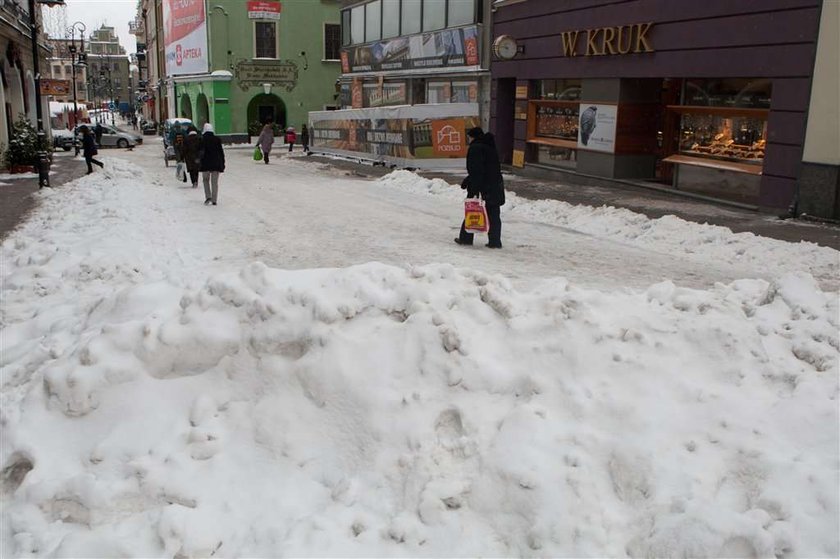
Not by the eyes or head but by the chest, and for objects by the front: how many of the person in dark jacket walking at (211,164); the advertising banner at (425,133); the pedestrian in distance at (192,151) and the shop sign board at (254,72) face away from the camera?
2

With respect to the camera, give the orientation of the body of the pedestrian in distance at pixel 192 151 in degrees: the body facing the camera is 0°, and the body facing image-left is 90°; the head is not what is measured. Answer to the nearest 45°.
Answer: approximately 180°

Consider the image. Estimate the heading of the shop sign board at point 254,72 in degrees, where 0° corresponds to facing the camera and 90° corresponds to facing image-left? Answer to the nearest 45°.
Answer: approximately 0°

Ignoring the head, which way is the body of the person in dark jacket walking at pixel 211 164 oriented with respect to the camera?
away from the camera

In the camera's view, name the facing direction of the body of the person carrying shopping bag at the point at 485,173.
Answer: to the viewer's left
